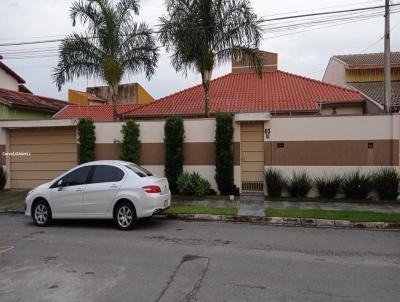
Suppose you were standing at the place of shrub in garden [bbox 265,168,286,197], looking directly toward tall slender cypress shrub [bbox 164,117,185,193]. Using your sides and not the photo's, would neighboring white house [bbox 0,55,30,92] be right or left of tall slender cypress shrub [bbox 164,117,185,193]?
right

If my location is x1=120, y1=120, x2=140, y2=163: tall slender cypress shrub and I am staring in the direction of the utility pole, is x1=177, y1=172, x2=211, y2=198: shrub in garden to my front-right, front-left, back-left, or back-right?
front-right

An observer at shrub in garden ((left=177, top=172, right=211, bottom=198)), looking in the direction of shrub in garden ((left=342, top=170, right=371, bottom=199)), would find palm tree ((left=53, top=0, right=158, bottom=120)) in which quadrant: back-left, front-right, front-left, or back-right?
back-left

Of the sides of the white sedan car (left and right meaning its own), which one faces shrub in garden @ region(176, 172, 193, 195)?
right

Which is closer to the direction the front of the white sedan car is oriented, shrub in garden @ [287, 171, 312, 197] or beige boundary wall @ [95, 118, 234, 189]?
the beige boundary wall

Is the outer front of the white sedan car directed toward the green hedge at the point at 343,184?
no

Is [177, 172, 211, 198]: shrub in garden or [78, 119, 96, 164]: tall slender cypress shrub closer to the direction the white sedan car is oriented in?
the tall slender cypress shrub

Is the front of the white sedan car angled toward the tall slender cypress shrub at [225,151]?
no

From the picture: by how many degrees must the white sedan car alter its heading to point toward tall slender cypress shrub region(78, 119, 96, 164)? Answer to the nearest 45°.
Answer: approximately 45° to its right

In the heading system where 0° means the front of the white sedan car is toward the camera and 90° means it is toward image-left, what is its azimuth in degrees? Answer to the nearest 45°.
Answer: approximately 135°

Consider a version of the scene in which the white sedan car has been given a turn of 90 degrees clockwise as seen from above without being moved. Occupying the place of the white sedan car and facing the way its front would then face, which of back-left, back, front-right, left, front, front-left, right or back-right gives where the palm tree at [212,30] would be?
front

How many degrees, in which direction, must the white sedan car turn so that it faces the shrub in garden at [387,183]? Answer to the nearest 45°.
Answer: approximately 135° to its right

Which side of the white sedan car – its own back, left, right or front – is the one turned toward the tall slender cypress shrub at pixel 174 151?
right

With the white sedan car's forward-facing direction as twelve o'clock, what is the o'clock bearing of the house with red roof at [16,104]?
The house with red roof is roughly at 1 o'clock from the white sedan car.

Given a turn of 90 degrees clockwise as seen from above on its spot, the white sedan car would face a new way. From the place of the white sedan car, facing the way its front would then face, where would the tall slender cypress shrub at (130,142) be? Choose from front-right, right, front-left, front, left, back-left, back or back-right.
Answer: front-left

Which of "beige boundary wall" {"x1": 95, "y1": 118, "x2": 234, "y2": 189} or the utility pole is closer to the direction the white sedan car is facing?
the beige boundary wall

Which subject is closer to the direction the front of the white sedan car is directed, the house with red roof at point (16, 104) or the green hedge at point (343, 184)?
the house with red roof

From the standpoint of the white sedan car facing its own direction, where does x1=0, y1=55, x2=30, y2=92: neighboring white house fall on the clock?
The neighboring white house is roughly at 1 o'clock from the white sedan car.

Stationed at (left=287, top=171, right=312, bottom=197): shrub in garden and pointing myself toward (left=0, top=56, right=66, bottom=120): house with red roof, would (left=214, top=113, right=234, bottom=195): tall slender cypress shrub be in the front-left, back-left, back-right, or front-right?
front-left
